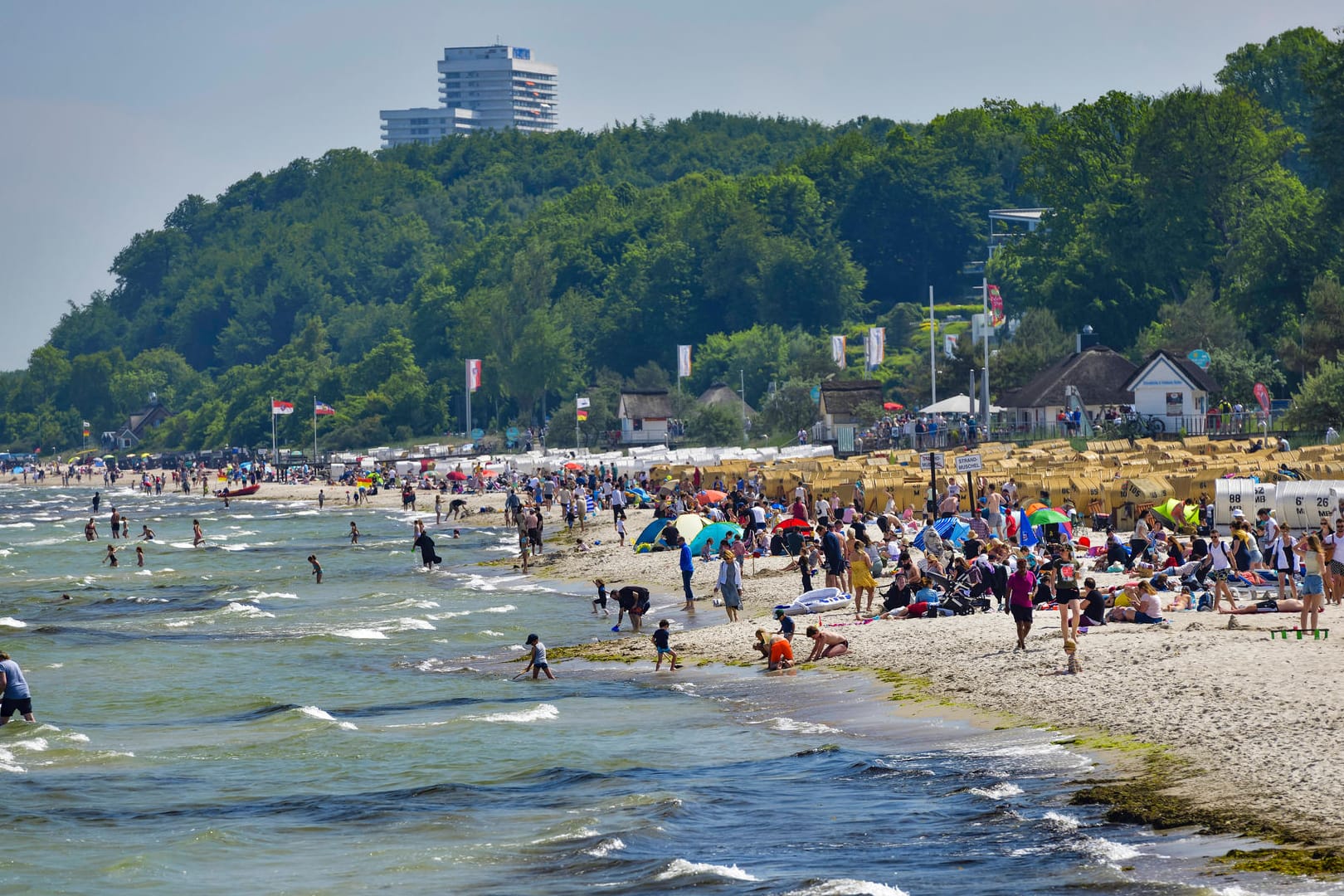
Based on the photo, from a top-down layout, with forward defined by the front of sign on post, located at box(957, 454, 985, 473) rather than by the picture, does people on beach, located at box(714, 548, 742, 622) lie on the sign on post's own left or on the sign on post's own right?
on the sign on post's own right

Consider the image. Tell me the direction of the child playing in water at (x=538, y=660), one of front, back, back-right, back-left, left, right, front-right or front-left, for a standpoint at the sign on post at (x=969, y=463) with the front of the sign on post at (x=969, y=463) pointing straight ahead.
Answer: front-right

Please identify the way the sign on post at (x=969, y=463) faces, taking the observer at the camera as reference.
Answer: facing the viewer

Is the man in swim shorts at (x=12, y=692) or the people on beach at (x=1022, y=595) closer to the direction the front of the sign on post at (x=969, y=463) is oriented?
the people on beach

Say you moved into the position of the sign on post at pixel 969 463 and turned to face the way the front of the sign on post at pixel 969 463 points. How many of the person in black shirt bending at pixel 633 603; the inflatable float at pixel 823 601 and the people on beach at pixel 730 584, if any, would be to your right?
3

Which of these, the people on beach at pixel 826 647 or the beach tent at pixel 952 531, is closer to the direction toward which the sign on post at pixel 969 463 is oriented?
the people on beach

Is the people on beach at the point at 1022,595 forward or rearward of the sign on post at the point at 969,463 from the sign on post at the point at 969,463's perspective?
forward

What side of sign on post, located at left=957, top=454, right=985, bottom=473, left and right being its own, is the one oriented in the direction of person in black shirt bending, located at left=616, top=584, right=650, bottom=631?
front

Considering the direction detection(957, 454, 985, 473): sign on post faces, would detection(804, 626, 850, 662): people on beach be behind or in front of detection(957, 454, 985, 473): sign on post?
in front
